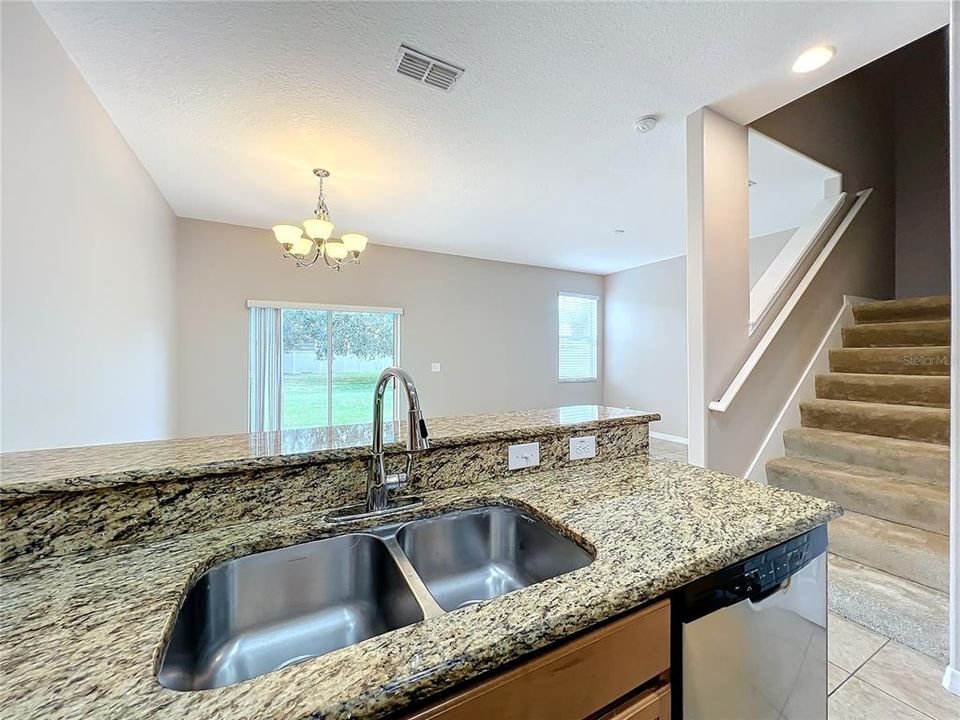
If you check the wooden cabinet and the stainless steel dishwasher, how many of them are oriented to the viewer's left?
0

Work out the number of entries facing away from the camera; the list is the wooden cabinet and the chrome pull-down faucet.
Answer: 0

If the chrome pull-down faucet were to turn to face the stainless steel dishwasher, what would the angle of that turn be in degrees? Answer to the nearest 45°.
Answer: approximately 45° to its left

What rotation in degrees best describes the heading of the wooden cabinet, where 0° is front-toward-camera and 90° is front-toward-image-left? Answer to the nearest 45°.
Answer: approximately 315°

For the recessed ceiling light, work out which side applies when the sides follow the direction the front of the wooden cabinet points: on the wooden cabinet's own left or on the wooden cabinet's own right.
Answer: on the wooden cabinet's own left

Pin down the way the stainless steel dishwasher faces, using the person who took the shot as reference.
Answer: facing the viewer and to the right of the viewer
